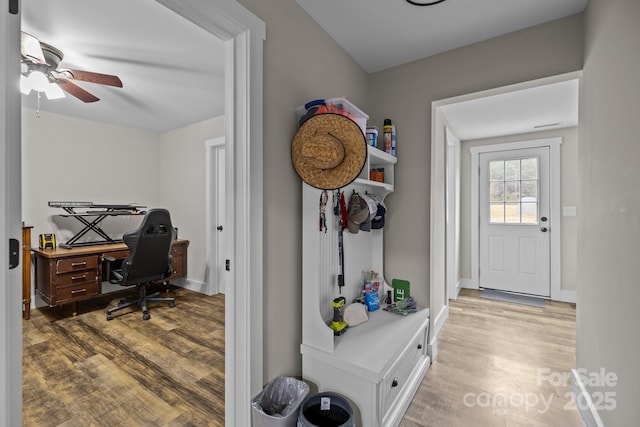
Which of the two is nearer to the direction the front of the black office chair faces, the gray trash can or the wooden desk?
the wooden desk

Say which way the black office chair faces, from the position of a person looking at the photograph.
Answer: facing away from the viewer and to the left of the viewer

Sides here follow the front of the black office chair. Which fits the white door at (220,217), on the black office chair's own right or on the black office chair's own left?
on the black office chair's own right

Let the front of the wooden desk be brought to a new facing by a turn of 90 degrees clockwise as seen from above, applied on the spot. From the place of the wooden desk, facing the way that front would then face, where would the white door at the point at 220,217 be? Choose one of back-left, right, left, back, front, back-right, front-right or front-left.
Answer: back-left

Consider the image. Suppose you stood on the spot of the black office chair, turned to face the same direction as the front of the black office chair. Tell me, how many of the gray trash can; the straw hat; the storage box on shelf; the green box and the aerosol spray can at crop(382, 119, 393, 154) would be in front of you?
0

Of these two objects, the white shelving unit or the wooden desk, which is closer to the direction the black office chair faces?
the wooden desk

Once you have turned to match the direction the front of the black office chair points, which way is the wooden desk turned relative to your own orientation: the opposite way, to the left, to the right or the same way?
the opposite way

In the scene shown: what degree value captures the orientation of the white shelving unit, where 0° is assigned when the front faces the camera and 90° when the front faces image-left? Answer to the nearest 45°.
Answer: approximately 315°

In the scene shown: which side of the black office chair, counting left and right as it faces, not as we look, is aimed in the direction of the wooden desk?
front

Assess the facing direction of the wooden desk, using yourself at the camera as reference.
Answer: facing the viewer and to the right of the viewer

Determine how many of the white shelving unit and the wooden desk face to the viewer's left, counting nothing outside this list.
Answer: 0
